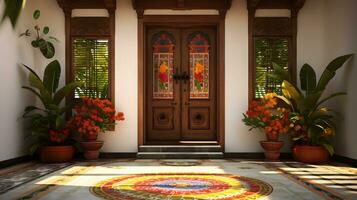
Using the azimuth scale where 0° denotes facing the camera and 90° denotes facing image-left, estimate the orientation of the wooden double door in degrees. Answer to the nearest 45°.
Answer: approximately 0°

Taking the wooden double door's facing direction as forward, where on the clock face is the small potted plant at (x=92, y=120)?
The small potted plant is roughly at 2 o'clock from the wooden double door.

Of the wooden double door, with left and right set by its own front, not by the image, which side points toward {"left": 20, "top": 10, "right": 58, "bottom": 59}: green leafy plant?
right

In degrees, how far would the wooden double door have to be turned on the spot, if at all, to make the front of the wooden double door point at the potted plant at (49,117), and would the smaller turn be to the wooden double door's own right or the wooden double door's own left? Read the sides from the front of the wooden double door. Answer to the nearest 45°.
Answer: approximately 45° to the wooden double door's own right

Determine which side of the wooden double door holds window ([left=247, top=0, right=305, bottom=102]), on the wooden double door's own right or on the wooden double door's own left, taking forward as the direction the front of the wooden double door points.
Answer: on the wooden double door's own left

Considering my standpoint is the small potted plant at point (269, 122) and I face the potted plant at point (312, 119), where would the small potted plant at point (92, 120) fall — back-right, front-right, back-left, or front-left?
back-right

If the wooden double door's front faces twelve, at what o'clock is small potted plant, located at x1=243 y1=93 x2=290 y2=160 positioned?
The small potted plant is roughly at 10 o'clock from the wooden double door.

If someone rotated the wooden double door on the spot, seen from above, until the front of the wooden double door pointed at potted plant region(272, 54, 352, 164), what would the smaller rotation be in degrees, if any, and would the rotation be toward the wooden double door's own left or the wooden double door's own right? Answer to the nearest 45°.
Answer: approximately 45° to the wooden double door's own left
